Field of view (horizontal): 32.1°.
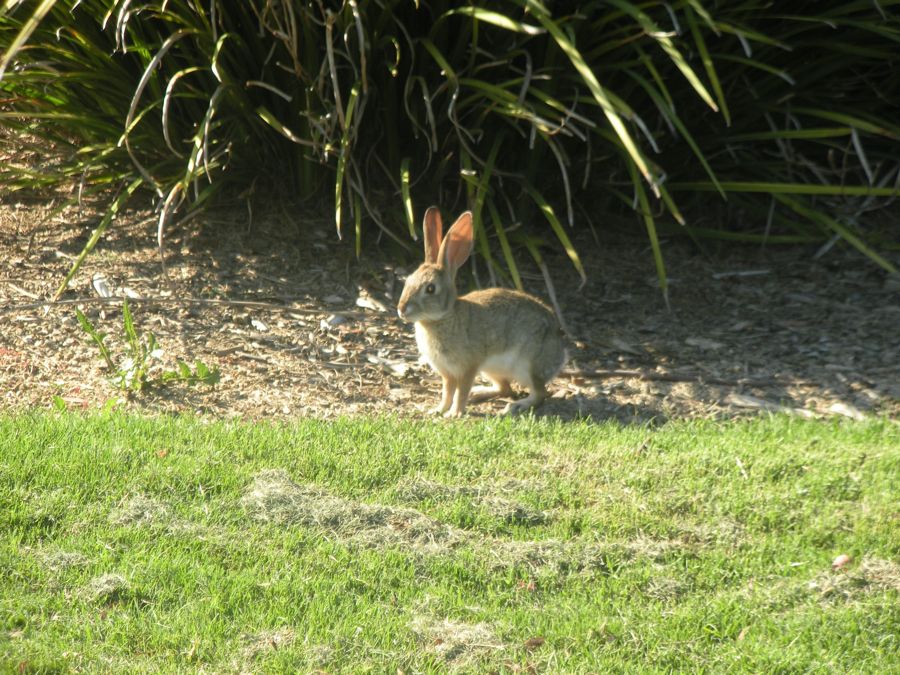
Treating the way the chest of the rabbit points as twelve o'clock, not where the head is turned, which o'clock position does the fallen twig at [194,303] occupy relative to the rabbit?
The fallen twig is roughly at 1 o'clock from the rabbit.

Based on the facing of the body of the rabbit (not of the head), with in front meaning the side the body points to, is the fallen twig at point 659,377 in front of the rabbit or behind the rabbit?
behind

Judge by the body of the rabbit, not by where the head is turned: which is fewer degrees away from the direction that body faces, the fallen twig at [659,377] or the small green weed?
the small green weed

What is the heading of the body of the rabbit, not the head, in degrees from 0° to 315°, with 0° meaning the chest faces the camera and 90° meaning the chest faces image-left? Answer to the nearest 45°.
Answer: approximately 90°

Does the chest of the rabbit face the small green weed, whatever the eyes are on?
yes
